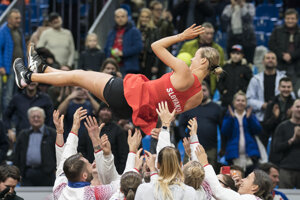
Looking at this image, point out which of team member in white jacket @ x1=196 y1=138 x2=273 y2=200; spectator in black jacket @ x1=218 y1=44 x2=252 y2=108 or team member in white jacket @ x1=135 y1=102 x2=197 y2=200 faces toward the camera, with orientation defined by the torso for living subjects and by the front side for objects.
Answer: the spectator in black jacket

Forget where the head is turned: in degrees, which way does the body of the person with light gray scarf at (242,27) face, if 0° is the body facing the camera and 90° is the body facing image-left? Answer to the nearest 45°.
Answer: approximately 0°

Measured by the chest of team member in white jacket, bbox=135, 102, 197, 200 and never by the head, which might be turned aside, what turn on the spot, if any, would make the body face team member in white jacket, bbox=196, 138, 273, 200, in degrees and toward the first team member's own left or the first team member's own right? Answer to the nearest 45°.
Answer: approximately 45° to the first team member's own right

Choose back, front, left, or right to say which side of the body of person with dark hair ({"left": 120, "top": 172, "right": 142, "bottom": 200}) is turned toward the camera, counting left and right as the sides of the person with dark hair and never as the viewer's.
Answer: back

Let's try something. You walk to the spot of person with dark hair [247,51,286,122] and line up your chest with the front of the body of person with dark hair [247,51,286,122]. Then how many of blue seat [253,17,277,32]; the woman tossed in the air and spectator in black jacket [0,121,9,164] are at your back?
1

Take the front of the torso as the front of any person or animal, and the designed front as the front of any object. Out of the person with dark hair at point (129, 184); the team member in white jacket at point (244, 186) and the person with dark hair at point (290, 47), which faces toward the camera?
the person with dark hair at point (290, 47)

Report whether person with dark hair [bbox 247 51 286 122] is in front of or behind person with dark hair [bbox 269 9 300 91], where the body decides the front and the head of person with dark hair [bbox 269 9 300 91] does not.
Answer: in front

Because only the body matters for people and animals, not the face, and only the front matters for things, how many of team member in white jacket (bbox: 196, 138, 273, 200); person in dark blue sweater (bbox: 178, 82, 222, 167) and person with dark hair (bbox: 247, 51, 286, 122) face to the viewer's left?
1

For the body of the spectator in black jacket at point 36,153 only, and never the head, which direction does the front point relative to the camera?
toward the camera

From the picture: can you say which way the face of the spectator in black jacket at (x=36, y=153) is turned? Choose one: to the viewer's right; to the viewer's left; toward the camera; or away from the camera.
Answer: toward the camera

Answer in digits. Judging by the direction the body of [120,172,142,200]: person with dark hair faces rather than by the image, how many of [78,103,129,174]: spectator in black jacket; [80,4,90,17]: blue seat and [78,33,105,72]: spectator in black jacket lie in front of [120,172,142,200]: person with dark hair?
3

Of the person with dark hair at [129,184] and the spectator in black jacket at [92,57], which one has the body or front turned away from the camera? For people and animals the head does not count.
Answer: the person with dark hair

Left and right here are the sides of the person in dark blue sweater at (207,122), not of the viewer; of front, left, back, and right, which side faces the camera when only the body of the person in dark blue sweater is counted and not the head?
front

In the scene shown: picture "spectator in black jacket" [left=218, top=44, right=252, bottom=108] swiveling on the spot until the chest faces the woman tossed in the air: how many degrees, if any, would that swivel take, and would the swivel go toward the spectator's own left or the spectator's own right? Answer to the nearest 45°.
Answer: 0° — they already face them
